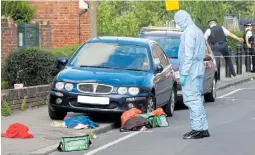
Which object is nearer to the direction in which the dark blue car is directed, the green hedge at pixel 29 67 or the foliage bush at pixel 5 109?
the foliage bush

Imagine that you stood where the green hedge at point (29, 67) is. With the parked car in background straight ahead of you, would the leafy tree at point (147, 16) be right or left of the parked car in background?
left

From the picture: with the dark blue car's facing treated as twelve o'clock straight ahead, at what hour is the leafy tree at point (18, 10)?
The leafy tree is roughly at 4 o'clock from the dark blue car.

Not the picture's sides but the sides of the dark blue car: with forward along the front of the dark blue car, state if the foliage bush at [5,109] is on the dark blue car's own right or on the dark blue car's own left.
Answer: on the dark blue car's own right

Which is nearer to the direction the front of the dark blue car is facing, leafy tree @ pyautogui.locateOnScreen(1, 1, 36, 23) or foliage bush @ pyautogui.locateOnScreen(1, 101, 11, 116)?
the foliage bush

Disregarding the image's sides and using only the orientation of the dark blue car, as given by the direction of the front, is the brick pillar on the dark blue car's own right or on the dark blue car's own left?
on the dark blue car's own right

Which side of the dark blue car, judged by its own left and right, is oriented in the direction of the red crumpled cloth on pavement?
front

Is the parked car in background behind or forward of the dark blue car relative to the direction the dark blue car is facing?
behind

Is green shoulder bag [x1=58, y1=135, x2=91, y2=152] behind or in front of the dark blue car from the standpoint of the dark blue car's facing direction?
in front

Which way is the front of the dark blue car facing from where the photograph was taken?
facing the viewer and to the left of the viewer

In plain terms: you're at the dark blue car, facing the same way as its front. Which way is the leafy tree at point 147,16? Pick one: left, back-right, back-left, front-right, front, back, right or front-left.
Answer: back-right

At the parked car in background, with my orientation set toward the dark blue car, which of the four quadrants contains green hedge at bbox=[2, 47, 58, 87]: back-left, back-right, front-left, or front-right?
front-right

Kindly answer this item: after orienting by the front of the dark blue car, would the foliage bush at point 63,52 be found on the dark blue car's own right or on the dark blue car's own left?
on the dark blue car's own right

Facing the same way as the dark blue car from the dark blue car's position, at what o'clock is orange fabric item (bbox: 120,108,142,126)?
The orange fabric item is roughly at 10 o'clock from the dark blue car.

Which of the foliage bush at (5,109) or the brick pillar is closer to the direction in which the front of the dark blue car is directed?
the foliage bush

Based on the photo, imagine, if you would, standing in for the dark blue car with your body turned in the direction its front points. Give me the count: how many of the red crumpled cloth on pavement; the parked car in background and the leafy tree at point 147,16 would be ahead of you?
1

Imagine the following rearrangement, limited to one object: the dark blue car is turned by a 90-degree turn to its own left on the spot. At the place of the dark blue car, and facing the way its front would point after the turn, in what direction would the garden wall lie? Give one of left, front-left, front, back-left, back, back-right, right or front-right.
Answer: back
